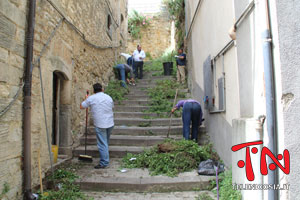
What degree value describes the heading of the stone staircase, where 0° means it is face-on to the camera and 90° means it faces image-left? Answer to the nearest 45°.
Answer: approximately 0°

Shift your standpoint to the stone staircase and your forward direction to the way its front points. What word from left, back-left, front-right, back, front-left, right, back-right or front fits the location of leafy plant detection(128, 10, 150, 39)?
back

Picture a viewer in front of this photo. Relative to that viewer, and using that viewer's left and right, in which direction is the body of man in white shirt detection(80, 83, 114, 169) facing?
facing away from the viewer and to the left of the viewer

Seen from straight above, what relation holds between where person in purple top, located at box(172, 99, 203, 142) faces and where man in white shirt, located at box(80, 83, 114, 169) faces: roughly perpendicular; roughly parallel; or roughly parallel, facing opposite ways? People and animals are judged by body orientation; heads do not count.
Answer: roughly parallel

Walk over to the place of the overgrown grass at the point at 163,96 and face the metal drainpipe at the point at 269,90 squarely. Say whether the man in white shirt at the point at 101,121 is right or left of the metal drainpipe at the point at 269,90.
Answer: right
